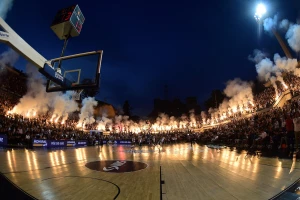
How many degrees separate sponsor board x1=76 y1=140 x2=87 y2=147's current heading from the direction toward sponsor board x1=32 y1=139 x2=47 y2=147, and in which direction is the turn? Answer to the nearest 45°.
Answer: approximately 45° to its right

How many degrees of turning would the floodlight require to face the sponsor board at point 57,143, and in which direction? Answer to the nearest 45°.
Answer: approximately 90° to its right

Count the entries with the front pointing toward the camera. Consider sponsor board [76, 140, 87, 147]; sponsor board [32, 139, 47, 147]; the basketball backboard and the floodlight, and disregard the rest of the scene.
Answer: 3

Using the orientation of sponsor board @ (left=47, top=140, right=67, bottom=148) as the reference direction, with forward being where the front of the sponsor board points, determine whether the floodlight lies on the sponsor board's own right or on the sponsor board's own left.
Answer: on the sponsor board's own left

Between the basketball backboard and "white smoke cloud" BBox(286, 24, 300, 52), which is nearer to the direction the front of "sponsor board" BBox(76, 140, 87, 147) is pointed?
the basketball backboard

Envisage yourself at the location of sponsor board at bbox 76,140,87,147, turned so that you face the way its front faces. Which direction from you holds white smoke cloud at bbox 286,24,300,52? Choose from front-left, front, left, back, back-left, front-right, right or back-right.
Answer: front-left

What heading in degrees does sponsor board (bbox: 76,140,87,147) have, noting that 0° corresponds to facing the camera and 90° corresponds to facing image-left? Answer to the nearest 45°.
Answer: approximately 0°

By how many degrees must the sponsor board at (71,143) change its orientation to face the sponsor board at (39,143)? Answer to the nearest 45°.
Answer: approximately 45° to its right

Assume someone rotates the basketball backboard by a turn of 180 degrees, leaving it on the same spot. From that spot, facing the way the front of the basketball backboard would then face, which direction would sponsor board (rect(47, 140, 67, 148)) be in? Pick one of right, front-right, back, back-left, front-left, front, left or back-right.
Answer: back-right

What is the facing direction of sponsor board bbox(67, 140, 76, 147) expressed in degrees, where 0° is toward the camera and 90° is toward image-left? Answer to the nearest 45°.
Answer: approximately 0°

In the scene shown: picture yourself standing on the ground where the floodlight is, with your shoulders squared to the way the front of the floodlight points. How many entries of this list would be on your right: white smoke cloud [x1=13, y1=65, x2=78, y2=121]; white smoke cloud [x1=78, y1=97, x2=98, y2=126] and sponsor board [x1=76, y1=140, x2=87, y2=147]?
3

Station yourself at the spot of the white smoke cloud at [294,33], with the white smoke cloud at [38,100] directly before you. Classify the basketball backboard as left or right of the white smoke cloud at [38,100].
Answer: left
